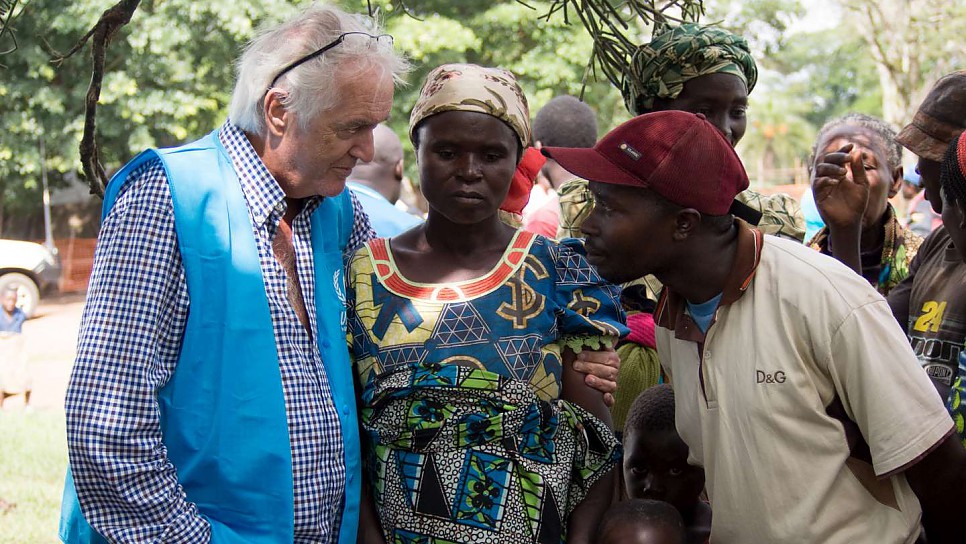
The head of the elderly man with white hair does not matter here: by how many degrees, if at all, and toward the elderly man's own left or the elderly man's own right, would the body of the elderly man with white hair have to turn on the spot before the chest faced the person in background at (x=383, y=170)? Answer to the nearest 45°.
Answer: approximately 135° to the elderly man's own left

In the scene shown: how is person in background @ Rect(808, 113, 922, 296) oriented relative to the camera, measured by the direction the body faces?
toward the camera

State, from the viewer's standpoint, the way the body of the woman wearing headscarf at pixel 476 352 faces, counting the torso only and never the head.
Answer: toward the camera

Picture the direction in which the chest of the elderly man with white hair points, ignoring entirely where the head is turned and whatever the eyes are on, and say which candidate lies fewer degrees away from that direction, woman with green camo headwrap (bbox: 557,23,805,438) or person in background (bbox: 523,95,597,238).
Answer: the woman with green camo headwrap

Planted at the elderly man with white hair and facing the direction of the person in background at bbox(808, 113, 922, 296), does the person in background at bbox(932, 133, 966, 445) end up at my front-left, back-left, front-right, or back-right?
front-right

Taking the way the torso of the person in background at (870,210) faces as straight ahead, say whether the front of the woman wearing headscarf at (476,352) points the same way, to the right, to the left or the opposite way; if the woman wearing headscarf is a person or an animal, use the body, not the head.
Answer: the same way

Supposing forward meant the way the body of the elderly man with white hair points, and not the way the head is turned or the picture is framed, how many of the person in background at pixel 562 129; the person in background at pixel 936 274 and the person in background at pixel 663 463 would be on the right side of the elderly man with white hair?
0

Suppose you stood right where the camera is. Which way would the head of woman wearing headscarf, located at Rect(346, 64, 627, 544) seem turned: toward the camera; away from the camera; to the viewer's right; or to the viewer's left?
toward the camera

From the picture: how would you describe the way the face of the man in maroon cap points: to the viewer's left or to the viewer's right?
to the viewer's left

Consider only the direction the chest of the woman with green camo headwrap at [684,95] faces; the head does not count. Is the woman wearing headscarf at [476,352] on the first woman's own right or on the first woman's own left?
on the first woman's own right

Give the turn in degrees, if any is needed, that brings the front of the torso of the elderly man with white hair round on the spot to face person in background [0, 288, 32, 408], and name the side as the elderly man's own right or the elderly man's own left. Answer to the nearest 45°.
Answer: approximately 135° to the elderly man's own left

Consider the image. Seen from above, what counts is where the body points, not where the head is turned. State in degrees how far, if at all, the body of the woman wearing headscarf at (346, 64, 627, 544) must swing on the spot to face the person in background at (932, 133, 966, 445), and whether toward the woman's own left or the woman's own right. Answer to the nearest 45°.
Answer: approximately 90° to the woman's own left

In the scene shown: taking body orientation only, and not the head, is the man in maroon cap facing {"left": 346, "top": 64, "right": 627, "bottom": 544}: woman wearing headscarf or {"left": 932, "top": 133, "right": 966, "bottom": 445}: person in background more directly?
the woman wearing headscarf

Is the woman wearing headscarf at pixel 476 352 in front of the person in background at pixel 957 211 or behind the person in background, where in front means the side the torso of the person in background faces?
in front

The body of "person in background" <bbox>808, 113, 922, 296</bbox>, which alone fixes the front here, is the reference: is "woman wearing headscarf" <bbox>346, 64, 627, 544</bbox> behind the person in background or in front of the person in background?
in front

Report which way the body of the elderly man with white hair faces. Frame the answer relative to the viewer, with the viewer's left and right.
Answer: facing the viewer and to the right of the viewer
